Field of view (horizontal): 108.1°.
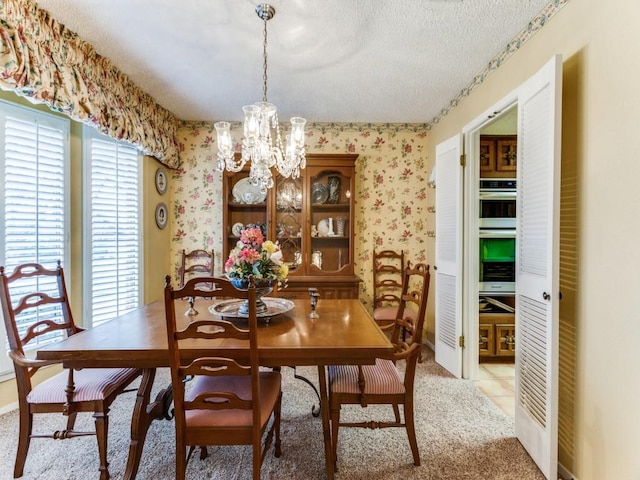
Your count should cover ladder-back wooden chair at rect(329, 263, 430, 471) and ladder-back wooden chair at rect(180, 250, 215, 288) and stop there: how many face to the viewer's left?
1

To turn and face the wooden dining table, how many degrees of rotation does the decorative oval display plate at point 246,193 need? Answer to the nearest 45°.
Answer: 0° — it already faces it

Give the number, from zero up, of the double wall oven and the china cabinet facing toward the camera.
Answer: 2

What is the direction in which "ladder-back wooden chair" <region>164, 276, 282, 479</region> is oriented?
away from the camera

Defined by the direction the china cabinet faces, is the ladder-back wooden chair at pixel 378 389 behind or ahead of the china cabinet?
ahead

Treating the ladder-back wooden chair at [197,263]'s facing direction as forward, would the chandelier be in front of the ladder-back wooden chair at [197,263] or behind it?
in front

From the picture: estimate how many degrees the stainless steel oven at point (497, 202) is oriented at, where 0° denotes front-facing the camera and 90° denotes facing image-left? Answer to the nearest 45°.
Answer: approximately 0°
